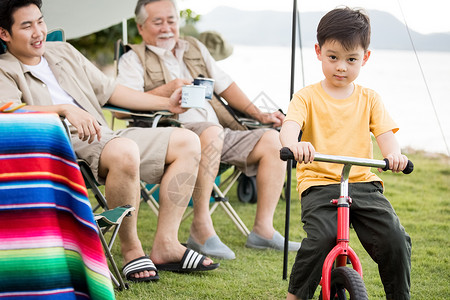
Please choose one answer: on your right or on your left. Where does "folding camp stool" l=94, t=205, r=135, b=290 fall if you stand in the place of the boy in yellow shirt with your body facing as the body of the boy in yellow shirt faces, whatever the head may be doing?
on your right

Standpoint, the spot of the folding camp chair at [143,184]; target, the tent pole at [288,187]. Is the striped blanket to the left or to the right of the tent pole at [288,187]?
right

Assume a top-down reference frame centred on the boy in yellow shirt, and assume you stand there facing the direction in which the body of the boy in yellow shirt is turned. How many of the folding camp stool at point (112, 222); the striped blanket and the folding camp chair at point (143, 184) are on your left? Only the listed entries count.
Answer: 0

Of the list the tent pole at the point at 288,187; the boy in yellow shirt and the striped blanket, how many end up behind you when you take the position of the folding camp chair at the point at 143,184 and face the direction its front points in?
0

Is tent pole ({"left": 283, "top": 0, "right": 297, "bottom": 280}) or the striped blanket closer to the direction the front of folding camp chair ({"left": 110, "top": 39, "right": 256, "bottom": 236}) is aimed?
the tent pole

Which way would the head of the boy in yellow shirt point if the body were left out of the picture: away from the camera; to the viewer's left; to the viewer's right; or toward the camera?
toward the camera

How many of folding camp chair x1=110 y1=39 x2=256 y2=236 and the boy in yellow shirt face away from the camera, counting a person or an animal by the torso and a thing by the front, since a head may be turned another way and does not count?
0

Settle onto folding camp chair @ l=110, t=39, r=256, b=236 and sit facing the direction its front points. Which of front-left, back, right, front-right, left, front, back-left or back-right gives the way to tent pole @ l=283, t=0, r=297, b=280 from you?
front

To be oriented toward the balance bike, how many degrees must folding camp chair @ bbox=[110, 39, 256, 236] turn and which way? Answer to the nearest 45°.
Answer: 0° — it already faces it

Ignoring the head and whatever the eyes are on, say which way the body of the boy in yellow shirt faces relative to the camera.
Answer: toward the camera

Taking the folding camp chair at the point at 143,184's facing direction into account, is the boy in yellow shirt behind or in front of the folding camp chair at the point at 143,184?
in front

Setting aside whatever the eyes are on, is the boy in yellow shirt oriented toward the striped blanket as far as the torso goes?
no

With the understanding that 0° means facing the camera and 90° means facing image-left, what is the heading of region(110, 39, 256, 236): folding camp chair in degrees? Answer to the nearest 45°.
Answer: approximately 315°

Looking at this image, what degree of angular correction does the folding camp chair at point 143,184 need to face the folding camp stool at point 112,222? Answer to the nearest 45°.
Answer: approximately 45° to its right

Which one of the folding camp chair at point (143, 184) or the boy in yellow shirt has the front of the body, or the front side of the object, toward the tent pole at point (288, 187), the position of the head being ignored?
the folding camp chair
